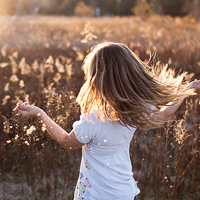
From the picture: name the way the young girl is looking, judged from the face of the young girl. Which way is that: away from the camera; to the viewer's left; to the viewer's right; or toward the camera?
away from the camera

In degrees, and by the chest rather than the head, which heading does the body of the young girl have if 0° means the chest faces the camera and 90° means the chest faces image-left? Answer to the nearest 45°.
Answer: approximately 135°
